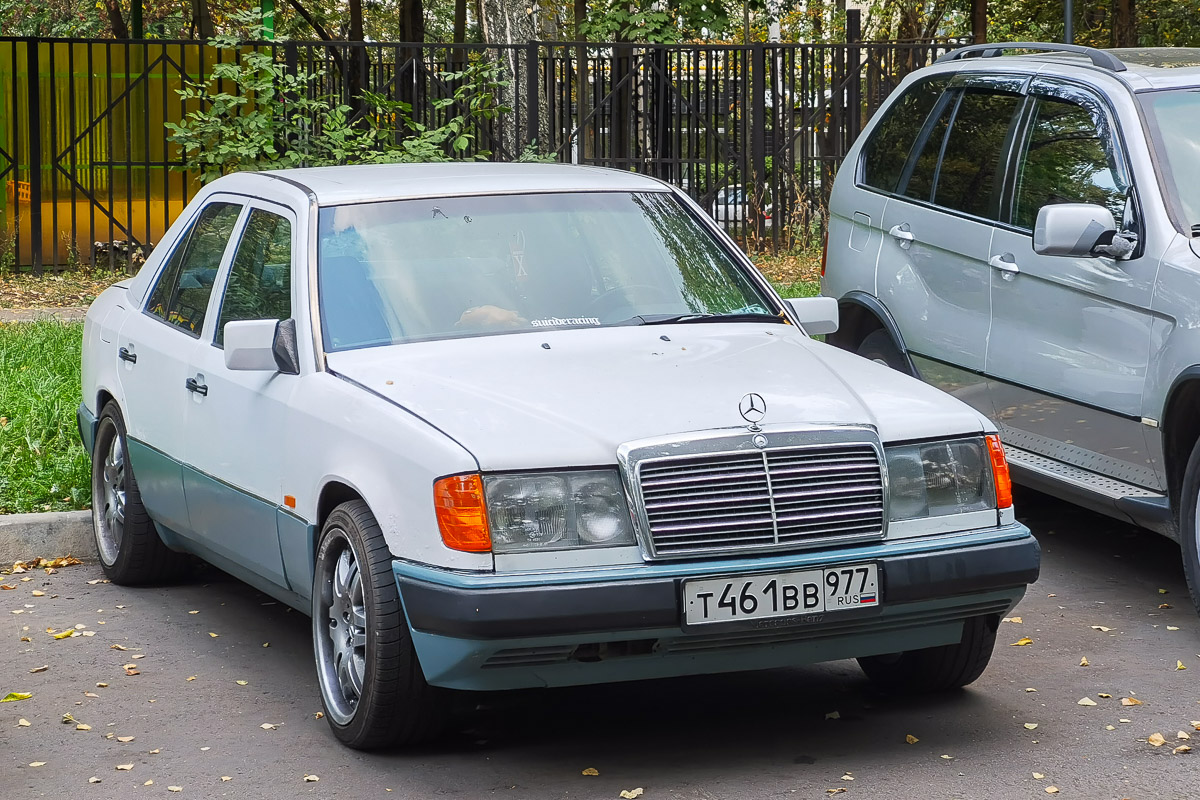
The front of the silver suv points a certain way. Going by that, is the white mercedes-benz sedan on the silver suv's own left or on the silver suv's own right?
on the silver suv's own right

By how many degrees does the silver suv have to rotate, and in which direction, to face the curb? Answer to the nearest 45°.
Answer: approximately 135° to its right

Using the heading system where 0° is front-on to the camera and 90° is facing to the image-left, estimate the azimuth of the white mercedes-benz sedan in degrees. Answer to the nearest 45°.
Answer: approximately 315°

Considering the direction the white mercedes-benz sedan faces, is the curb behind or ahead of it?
behind

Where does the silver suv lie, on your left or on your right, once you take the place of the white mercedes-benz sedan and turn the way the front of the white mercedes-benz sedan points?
on your left

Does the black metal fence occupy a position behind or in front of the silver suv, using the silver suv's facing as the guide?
behind

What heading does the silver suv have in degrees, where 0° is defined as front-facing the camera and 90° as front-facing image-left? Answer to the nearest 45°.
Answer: approximately 315°
